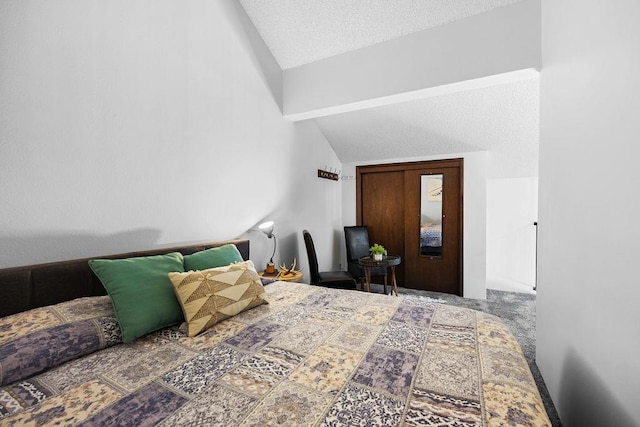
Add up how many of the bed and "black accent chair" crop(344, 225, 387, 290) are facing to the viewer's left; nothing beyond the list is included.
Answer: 0

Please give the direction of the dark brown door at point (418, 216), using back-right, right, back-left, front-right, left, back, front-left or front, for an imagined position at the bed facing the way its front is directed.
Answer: left

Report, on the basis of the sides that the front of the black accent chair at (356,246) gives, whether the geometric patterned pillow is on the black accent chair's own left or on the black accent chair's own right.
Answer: on the black accent chair's own right

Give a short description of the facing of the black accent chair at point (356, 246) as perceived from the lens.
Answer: facing the viewer and to the right of the viewer

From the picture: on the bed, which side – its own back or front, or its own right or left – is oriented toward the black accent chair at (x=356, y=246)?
left

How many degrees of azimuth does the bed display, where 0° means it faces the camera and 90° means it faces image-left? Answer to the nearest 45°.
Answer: approximately 315°
